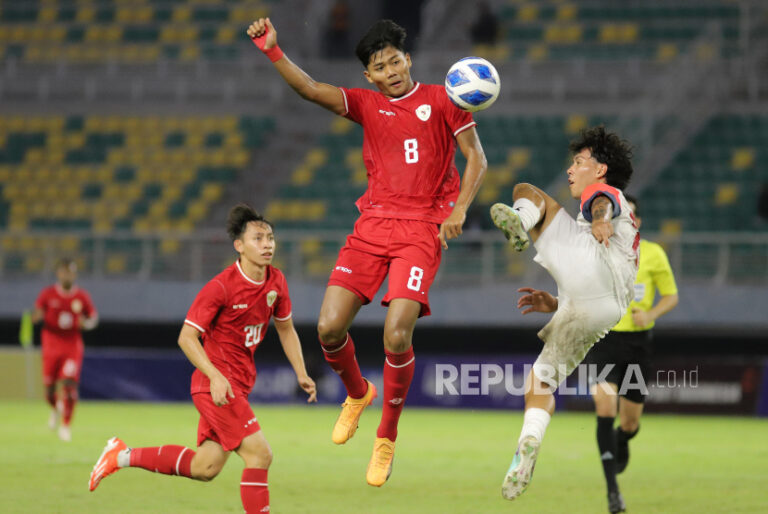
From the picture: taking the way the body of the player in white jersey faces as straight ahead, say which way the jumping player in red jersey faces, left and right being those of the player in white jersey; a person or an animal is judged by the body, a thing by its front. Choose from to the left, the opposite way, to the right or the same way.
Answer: to the left

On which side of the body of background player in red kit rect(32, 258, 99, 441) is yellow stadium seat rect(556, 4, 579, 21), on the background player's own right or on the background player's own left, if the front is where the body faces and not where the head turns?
on the background player's own left

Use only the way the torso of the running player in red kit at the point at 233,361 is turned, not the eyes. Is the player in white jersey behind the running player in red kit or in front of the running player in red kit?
in front

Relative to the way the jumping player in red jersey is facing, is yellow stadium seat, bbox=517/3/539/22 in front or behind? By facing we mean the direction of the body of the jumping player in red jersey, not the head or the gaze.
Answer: behind

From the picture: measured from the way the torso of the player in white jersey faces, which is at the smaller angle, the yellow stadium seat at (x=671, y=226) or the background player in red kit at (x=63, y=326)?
the background player in red kit

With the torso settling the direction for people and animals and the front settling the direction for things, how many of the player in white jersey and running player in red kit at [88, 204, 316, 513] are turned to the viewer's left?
1

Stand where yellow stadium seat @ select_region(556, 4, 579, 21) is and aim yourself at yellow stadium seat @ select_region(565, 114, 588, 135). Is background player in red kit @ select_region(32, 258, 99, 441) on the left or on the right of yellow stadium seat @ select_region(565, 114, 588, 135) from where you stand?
right

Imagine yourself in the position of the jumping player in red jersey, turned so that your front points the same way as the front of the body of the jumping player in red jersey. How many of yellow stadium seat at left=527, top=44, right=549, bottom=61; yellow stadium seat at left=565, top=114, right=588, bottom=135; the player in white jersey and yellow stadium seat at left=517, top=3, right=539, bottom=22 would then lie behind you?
3

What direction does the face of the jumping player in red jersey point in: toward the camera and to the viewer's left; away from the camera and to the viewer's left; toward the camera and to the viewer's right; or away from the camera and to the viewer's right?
toward the camera and to the viewer's right

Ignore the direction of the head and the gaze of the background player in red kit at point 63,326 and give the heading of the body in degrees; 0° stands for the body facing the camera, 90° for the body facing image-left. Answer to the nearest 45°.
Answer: approximately 0°

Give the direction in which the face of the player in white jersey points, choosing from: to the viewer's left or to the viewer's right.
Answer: to the viewer's left

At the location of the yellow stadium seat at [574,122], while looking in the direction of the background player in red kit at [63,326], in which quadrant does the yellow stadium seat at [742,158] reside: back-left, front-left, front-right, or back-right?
back-left

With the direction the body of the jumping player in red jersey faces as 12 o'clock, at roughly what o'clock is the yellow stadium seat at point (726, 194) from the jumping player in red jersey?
The yellow stadium seat is roughly at 7 o'clock from the jumping player in red jersey.

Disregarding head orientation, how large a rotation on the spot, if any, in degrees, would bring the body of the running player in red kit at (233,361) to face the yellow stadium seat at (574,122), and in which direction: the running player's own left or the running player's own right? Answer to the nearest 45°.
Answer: approximately 90° to the running player's own left

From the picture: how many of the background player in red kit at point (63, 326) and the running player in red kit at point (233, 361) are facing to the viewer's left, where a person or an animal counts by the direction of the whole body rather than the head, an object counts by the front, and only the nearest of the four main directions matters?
0

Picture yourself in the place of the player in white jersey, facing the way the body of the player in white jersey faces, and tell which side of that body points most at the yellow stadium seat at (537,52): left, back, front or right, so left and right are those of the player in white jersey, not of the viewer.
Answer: right

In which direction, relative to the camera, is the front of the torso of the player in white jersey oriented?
to the viewer's left
